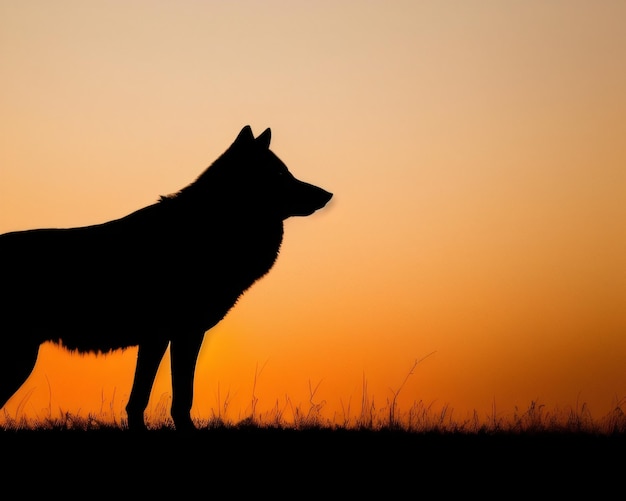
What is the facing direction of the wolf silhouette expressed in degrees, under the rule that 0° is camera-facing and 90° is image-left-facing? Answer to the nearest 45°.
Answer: approximately 270°
